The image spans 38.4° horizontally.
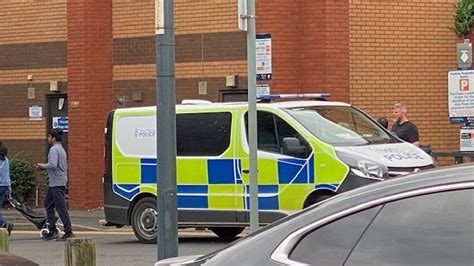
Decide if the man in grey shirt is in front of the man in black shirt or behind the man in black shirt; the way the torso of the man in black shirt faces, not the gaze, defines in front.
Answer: in front

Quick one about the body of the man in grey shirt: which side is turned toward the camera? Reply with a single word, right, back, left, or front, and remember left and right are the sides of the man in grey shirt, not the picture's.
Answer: left

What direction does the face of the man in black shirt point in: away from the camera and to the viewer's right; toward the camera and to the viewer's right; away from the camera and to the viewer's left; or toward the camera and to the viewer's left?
toward the camera and to the viewer's left

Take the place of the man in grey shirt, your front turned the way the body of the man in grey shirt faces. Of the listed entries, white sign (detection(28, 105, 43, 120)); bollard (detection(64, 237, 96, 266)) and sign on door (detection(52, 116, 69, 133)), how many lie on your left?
1

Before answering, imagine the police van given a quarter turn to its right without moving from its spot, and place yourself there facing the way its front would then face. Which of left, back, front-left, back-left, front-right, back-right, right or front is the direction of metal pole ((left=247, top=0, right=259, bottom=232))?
front-left

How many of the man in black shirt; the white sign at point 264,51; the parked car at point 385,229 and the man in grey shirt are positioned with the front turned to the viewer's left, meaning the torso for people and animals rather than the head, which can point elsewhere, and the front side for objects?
2

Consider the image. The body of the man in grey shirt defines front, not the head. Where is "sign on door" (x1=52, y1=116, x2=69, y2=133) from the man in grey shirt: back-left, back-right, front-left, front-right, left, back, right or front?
right

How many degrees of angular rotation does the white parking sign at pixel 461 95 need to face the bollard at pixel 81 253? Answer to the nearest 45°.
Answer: approximately 45° to its right

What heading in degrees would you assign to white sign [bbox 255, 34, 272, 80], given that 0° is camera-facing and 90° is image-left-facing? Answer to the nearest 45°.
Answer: approximately 0°

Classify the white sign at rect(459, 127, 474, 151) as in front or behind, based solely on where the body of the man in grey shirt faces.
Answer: behind
